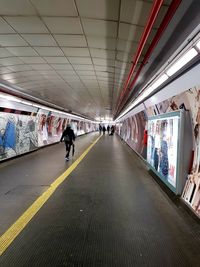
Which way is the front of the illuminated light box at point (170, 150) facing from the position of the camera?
facing the viewer and to the left of the viewer
